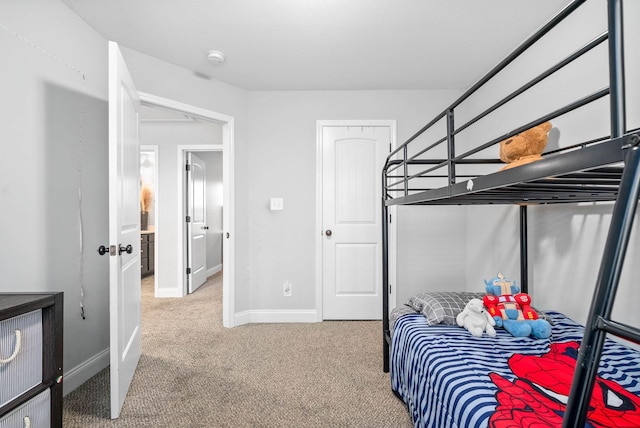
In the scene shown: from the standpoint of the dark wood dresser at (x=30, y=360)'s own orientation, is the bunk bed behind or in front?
in front

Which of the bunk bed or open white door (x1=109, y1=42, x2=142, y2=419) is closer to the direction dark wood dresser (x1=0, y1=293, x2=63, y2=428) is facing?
the bunk bed

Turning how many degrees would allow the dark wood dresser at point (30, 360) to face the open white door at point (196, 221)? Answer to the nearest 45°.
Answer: approximately 90° to its left

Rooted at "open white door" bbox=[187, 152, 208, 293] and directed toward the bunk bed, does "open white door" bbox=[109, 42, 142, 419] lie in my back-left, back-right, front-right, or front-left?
front-right

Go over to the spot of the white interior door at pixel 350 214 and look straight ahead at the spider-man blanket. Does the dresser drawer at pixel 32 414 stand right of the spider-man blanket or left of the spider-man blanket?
right

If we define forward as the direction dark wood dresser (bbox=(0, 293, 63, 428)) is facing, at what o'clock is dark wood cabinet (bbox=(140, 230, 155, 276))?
dark wood cabinet (bbox=(140, 230, 155, 276)) is roughly at 8 o'clock from dark wood dresser (bbox=(0, 293, 63, 428)).

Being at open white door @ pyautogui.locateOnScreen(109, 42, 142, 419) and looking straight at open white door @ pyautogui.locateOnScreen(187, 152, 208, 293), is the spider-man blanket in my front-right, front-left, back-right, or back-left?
back-right

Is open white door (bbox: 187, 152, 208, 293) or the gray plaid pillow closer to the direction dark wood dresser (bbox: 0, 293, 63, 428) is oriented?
the gray plaid pillow

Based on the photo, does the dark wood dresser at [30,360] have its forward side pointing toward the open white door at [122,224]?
no

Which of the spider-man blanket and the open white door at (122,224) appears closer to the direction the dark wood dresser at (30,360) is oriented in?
the spider-man blanket

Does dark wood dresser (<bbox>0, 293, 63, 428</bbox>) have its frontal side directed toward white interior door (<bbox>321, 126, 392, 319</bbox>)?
no

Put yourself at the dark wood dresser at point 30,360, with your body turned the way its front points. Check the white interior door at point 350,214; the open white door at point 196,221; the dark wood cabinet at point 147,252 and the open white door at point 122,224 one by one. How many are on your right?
0

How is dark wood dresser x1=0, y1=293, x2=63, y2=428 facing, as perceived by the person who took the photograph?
facing the viewer and to the right of the viewer

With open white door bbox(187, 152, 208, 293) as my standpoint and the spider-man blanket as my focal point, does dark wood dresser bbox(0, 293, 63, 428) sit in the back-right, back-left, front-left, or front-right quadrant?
front-right
